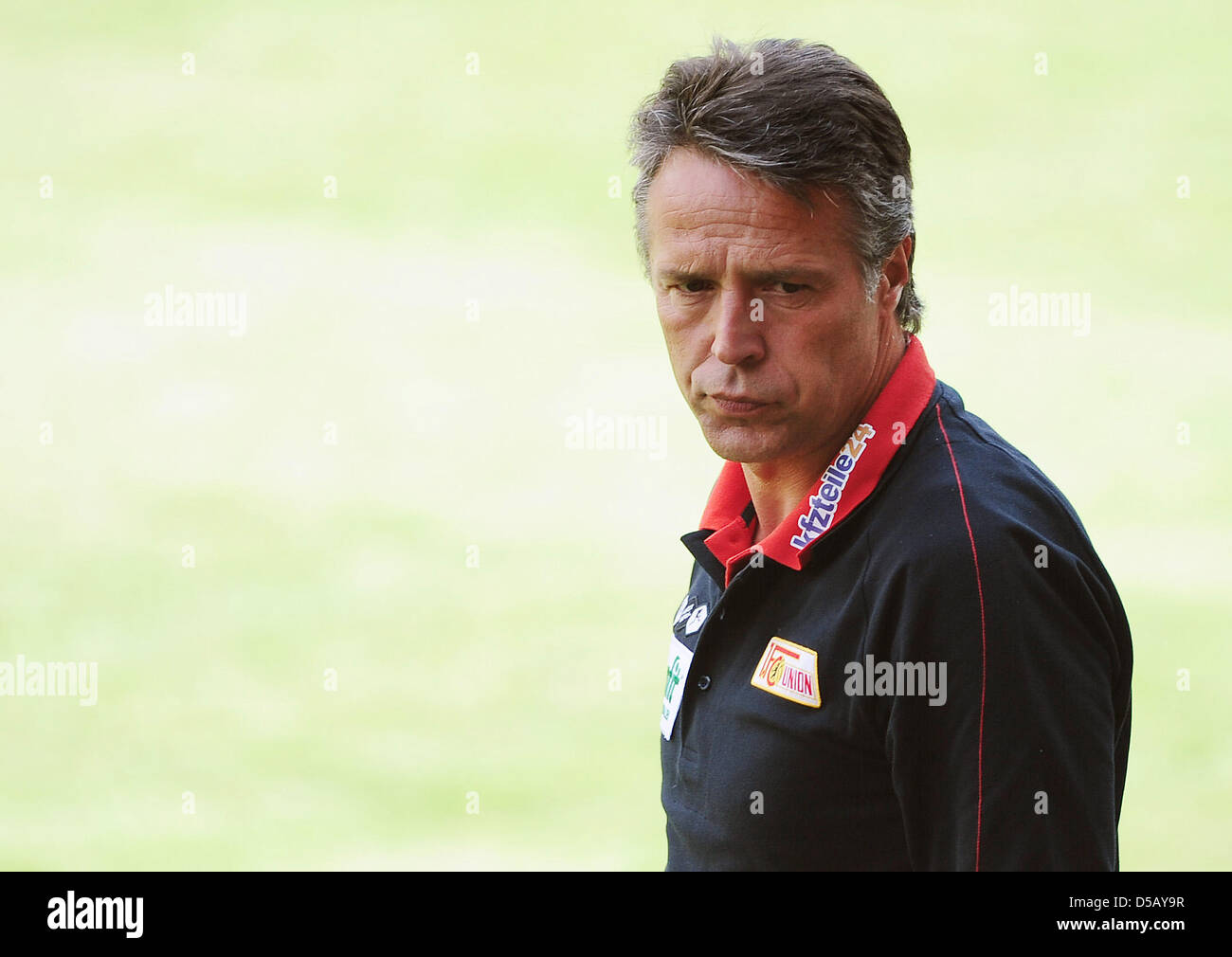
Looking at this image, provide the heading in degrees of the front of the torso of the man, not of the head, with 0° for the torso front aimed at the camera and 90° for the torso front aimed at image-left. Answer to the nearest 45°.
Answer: approximately 45°

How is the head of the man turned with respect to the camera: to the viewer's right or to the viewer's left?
to the viewer's left
